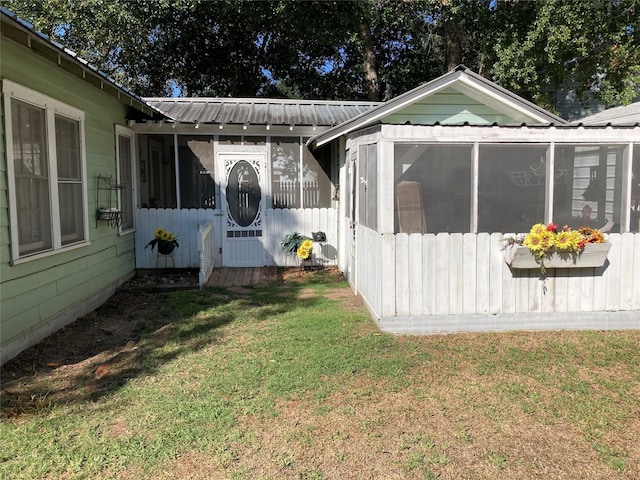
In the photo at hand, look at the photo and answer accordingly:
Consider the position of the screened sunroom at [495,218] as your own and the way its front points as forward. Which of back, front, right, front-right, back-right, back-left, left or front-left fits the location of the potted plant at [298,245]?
back-right

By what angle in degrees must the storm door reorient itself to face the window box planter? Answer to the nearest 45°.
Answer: approximately 45° to its left

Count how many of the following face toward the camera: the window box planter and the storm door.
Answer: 2

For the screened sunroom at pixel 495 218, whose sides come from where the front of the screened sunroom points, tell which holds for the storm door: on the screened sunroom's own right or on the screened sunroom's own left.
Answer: on the screened sunroom's own right

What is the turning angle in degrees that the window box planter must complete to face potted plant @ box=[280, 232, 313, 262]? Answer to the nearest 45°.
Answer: approximately 135° to its right

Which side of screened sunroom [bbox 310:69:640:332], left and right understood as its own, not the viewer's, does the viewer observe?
front

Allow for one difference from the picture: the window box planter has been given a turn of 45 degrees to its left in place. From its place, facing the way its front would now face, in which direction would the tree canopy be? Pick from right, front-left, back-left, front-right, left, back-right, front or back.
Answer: back

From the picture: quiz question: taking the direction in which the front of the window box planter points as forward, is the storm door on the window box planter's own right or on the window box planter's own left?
on the window box planter's own right

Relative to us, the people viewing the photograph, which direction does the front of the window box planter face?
facing the viewer

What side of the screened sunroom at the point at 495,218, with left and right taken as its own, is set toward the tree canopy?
back

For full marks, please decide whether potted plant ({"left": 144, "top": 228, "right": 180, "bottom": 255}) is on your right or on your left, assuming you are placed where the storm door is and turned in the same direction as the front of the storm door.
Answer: on your right

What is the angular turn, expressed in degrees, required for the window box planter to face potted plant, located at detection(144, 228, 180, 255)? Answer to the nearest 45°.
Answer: approximately 90° to its right
